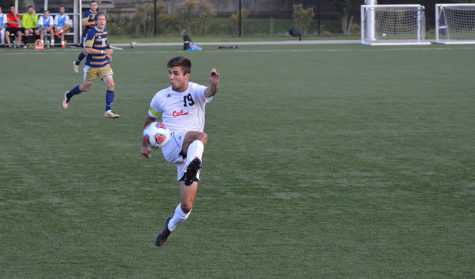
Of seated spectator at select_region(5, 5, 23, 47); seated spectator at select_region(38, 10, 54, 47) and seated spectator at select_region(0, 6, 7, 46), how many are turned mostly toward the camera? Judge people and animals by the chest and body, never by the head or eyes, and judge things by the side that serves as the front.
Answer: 3

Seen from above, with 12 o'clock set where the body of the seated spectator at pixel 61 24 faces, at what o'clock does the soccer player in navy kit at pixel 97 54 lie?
The soccer player in navy kit is roughly at 12 o'clock from the seated spectator.

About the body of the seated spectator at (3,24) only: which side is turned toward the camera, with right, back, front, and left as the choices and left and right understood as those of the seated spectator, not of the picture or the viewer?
front

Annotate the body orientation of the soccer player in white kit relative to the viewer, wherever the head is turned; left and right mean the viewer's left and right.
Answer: facing the viewer

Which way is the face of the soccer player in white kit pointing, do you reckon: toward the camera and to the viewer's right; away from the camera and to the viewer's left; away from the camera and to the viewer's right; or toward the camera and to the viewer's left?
toward the camera and to the viewer's left

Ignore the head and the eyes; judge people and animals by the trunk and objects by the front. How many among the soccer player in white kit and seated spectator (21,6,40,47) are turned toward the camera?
2

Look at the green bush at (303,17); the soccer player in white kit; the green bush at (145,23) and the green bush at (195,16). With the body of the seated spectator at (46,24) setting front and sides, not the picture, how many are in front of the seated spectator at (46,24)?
1

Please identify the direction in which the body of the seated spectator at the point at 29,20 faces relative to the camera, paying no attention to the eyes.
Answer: toward the camera

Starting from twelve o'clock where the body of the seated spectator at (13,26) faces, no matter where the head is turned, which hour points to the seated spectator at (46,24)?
the seated spectator at (46,24) is roughly at 10 o'clock from the seated spectator at (13,26).

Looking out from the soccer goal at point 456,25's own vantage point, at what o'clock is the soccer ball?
The soccer ball is roughly at 12 o'clock from the soccer goal.

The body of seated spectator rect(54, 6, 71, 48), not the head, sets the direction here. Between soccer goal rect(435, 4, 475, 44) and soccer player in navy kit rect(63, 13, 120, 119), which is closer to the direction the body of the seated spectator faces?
the soccer player in navy kit

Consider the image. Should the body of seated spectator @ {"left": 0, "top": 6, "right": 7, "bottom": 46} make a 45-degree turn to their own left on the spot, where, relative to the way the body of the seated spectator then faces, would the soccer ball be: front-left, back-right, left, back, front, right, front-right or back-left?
front-right

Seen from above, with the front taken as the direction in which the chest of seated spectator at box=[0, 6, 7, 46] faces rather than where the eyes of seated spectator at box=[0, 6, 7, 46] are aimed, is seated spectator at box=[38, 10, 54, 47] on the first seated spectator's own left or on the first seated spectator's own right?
on the first seated spectator's own left

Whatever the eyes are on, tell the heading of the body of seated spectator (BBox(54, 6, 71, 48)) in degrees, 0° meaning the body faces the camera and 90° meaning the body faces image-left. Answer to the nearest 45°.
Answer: approximately 0°

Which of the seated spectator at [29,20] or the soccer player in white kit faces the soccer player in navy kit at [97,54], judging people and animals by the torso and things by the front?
the seated spectator

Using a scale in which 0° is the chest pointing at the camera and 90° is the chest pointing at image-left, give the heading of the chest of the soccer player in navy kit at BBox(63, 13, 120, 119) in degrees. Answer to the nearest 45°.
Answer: approximately 315°
